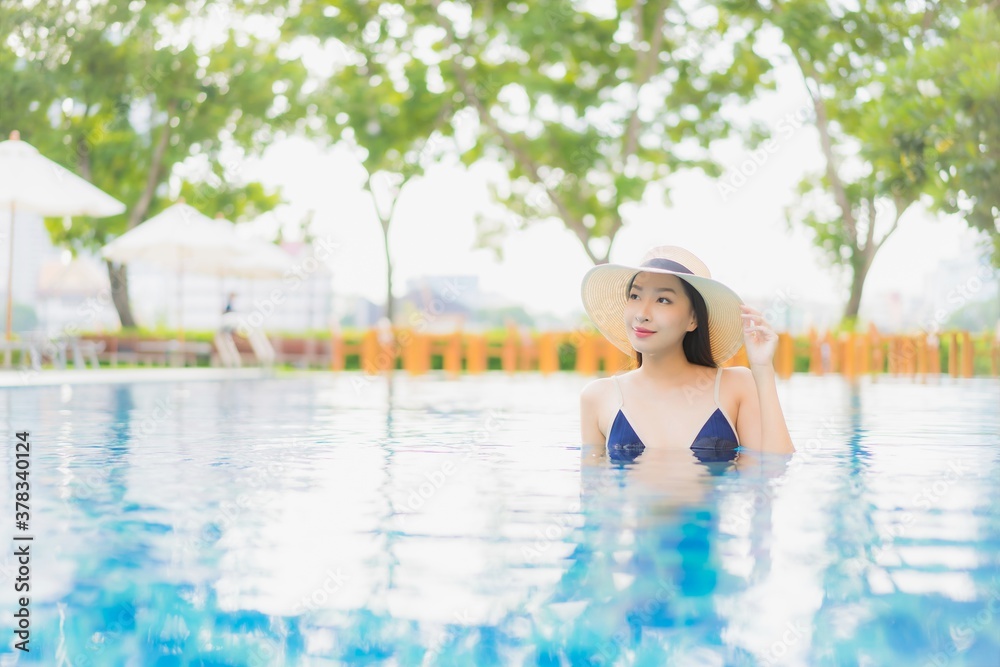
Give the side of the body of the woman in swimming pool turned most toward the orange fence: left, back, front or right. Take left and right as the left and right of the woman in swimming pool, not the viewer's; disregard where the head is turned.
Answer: back

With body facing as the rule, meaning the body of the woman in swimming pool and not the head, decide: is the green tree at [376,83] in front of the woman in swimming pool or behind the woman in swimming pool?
behind

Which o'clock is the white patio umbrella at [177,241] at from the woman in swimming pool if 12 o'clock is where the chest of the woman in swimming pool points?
The white patio umbrella is roughly at 5 o'clock from the woman in swimming pool.

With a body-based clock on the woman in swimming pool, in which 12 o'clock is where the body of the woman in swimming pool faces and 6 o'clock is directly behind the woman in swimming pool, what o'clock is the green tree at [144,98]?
The green tree is roughly at 5 o'clock from the woman in swimming pool.

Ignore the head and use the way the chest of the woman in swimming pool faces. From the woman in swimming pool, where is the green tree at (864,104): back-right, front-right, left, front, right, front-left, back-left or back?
back

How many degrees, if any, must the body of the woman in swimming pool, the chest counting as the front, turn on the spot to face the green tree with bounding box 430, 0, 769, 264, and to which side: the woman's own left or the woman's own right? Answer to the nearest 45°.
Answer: approximately 180°

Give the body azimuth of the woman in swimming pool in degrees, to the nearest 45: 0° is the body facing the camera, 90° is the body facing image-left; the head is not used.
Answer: approximately 0°

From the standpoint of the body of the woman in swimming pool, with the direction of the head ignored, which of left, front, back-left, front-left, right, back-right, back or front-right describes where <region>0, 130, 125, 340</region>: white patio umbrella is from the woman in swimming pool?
back-right
